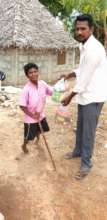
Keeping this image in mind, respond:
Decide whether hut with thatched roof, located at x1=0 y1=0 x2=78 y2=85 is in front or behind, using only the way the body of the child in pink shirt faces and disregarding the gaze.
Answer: behind

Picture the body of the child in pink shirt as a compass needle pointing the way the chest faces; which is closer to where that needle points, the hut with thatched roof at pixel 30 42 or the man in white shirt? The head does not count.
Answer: the man in white shirt

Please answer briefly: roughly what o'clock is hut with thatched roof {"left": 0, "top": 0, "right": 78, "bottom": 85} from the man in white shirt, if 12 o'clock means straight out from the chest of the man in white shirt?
The hut with thatched roof is roughly at 4 o'clock from the man in white shirt.

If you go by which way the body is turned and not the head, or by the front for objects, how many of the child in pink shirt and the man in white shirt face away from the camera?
0

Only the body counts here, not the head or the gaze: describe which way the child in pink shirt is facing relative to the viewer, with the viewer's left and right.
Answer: facing the viewer and to the right of the viewer

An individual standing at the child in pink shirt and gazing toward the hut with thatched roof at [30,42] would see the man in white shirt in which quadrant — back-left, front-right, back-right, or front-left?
back-right

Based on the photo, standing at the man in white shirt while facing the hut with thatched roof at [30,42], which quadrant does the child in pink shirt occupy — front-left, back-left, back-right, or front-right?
front-left

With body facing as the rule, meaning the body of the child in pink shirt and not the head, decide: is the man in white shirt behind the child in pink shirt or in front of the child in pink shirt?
in front

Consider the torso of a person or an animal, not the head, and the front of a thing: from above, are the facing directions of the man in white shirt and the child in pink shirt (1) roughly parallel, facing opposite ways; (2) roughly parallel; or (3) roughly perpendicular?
roughly perpendicular

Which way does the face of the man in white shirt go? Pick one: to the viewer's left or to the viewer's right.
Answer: to the viewer's left

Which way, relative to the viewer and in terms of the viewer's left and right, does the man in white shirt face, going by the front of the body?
facing the viewer and to the left of the viewer
